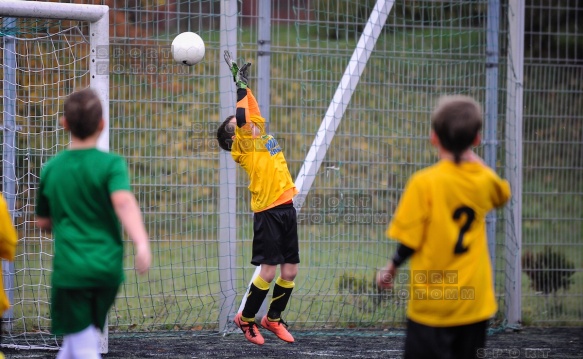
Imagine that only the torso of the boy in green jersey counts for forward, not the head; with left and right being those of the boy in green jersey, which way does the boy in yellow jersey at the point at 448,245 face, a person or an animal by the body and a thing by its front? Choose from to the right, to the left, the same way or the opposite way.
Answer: the same way

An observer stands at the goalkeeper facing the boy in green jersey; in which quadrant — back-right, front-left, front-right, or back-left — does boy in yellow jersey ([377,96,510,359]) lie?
front-left

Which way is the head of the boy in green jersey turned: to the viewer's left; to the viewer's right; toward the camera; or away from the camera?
away from the camera

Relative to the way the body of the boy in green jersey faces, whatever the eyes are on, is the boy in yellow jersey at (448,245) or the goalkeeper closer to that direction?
the goalkeeper

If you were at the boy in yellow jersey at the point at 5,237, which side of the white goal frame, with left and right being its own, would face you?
front

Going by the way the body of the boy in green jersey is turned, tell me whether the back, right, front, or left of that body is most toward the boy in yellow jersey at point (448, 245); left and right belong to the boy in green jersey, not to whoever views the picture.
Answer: right

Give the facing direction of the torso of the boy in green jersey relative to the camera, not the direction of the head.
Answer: away from the camera

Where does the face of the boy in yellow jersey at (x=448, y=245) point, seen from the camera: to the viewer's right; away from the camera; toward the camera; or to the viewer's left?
away from the camera

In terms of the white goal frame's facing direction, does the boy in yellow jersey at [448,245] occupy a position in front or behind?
in front

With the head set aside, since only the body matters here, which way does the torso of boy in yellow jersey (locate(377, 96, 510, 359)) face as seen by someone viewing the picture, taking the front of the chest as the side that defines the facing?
away from the camera

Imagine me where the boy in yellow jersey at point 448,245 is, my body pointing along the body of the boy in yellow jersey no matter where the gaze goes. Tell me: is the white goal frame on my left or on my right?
on my left

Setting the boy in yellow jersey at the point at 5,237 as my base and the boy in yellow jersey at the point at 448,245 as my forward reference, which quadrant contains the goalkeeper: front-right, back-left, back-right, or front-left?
front-left

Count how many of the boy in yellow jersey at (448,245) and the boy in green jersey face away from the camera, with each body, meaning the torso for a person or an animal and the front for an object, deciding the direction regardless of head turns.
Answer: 2

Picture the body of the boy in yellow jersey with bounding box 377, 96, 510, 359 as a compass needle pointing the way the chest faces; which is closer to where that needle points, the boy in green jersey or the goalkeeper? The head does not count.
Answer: the goalkeeper

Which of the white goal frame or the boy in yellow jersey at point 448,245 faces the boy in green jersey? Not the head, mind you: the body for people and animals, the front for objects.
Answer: the white goal frame

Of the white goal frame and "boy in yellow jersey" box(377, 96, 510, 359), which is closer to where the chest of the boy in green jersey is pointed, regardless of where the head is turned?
the white goal frame

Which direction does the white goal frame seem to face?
toward the camera

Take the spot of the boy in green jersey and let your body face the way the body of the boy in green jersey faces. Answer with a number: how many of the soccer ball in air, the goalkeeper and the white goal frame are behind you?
0
